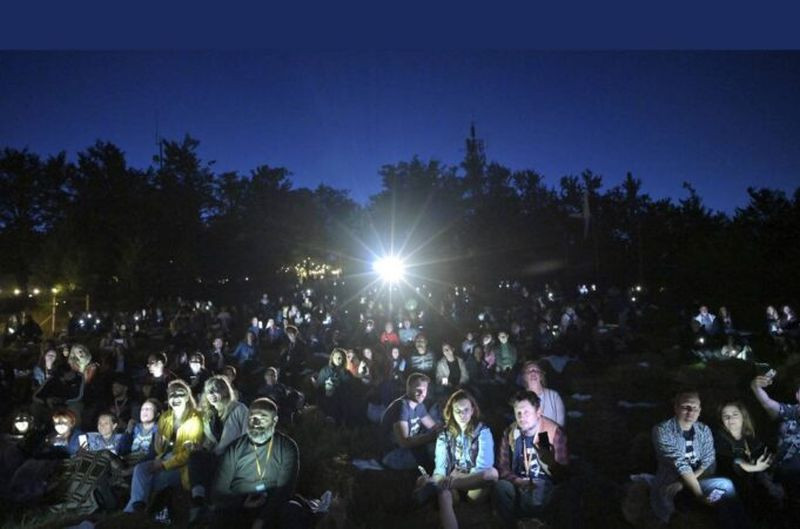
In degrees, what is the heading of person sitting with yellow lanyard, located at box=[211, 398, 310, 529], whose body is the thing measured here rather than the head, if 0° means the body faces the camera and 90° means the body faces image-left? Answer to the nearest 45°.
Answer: approximately 0°

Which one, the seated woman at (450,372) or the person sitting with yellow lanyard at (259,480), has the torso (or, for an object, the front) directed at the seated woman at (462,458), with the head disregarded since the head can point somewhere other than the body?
the seated woman at (450,372)

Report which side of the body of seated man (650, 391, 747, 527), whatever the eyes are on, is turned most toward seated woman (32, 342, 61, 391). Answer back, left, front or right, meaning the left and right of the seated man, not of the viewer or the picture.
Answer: right

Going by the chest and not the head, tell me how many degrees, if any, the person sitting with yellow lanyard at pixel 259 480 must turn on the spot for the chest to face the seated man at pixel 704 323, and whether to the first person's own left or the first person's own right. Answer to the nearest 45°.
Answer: approximately 135° to the first person's own left

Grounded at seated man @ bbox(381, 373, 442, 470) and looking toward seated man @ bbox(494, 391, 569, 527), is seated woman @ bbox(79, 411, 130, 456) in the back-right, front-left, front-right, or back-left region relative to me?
back-right

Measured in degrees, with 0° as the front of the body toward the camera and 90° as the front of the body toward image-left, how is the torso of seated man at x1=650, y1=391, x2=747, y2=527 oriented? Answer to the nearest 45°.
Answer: approximately 0°

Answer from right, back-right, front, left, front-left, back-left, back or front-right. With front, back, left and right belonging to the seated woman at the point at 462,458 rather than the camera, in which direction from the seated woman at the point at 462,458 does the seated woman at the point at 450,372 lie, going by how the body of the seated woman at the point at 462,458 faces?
back

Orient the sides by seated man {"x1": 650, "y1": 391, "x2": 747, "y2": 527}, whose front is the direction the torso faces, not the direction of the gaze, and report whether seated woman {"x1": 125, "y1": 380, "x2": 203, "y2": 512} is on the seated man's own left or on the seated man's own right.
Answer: on the seated man's own right
